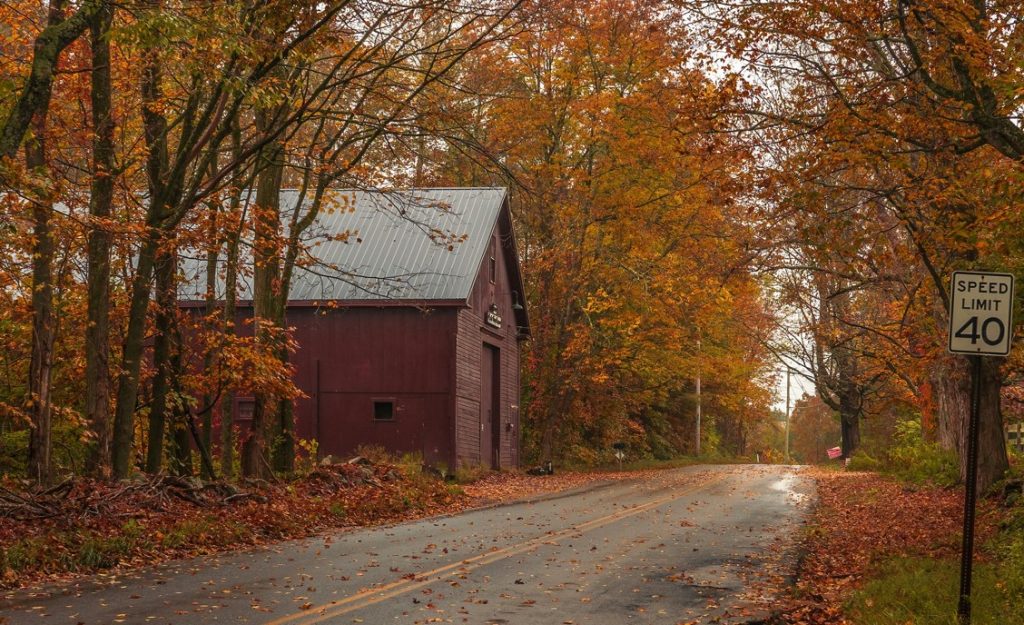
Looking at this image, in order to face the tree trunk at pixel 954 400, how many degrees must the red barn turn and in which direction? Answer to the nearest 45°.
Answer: approximately 45° to its right

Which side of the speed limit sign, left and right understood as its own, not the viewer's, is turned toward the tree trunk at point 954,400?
back

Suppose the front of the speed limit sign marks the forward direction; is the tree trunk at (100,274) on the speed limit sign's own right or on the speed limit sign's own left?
on the speed limit sign's own right

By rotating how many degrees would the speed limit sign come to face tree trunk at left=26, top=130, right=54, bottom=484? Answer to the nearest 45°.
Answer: approximately 90° to its right

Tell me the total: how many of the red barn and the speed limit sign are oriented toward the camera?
1

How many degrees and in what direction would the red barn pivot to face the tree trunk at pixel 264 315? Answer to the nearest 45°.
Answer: approximately 90° to its right

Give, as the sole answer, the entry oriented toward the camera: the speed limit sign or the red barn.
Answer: the speed limit sign

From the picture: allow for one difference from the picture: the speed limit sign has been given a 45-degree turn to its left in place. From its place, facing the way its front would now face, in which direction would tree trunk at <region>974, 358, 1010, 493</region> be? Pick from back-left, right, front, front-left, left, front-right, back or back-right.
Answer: back-left

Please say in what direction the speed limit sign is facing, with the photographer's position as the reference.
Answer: facing the viewer

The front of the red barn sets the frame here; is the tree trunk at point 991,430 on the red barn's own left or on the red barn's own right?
on the red barn's own right

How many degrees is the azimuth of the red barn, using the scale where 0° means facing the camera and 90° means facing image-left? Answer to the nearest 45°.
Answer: approximately 270°
